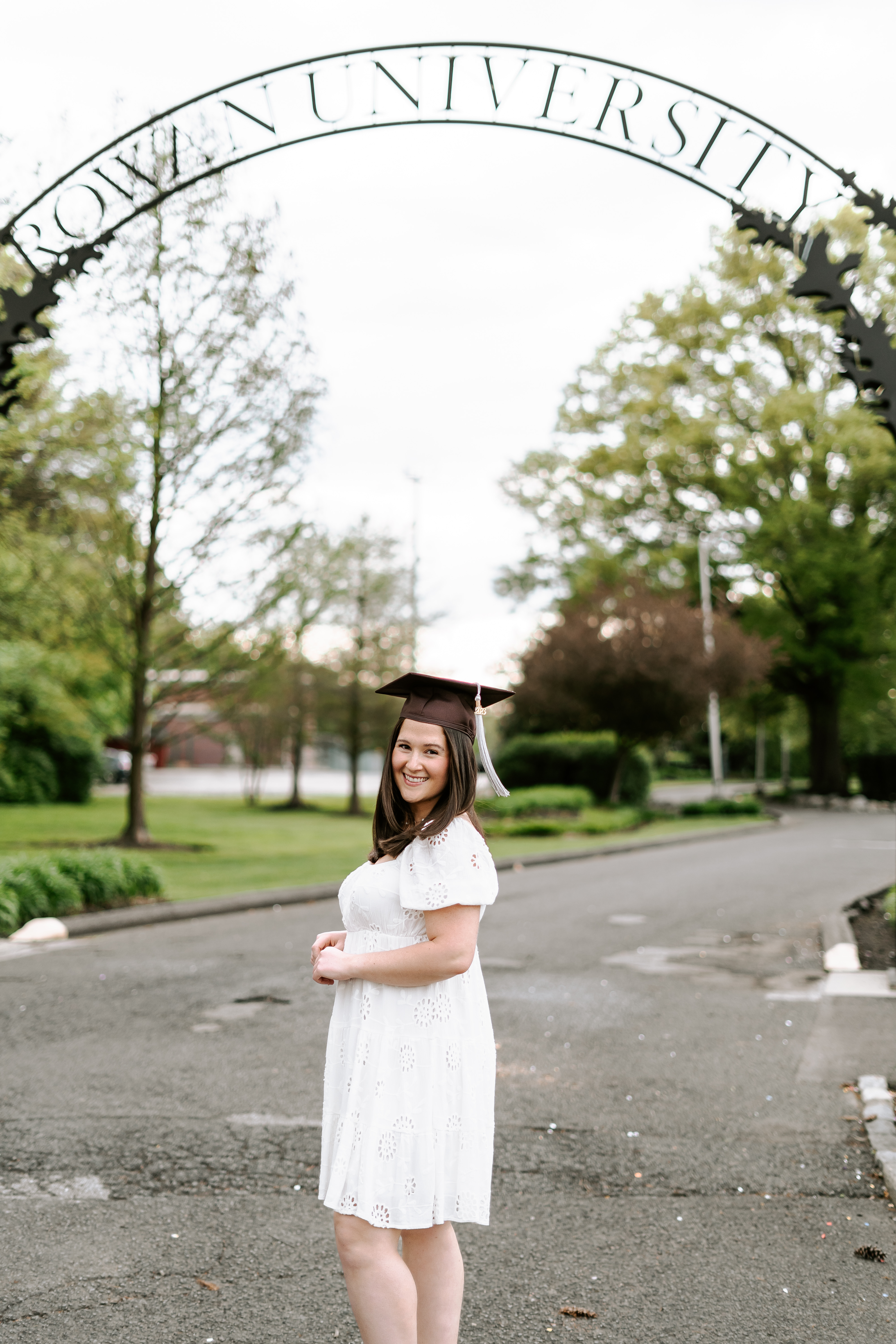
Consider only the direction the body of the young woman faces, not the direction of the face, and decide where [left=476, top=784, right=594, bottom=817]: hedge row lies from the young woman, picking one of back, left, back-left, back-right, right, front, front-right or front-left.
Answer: right

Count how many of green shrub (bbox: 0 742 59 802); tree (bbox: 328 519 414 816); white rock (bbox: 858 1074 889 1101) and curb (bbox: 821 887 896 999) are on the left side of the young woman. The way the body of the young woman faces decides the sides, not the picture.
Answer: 0

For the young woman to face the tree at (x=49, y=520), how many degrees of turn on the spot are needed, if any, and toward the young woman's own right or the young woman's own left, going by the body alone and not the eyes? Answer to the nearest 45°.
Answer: approximately 90° to the young woman's own right

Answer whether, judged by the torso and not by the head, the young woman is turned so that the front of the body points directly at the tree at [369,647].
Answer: no

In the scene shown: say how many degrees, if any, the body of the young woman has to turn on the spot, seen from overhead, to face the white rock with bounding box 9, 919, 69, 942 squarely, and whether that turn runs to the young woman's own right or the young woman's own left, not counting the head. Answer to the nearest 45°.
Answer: approximately 45° to the young woman's own right

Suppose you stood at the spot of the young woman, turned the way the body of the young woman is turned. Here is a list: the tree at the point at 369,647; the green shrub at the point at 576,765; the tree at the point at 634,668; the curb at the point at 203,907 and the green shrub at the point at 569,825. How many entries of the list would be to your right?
5

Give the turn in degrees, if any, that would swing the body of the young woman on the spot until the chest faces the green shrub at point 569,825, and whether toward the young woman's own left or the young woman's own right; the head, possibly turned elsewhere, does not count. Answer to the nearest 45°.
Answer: approximately 90° to the young woman's own right

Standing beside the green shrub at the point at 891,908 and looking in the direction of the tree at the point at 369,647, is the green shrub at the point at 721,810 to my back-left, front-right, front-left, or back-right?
front-right

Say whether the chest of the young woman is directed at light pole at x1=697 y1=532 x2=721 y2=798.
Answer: no

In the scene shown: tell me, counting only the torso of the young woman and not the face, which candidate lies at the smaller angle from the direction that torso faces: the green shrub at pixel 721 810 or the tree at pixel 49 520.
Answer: the tree

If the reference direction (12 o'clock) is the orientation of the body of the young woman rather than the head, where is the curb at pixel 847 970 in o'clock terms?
The curb is roughly at 4 o'clock from the young woman.

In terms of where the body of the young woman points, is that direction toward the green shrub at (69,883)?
no

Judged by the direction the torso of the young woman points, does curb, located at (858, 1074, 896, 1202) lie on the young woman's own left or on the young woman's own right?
on the young woman's own right

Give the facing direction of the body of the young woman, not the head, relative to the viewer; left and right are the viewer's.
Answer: facing to the left of the viewer

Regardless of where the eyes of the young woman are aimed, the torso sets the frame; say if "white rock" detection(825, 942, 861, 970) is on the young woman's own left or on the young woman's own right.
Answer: on the young woman's own right

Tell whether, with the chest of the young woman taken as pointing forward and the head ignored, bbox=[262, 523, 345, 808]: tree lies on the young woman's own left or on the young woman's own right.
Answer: on the young woman's own right
